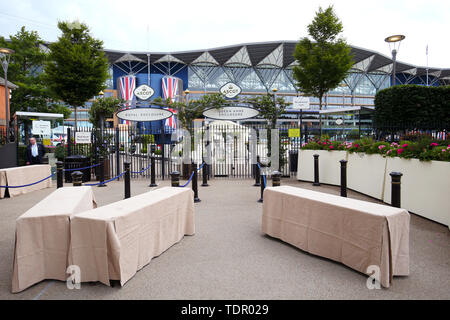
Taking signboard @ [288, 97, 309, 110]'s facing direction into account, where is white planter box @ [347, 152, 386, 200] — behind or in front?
in front

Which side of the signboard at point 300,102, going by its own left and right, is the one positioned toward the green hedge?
left

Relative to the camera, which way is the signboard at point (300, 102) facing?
toward the camera

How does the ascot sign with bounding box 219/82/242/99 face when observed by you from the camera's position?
facing the viewer

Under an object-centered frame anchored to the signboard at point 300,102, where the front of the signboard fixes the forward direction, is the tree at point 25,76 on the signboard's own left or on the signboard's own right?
on the signboard's own right

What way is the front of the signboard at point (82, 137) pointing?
toward the camera

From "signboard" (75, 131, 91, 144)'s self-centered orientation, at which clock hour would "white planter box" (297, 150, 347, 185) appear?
The white planter box is roughly at 10 o'clock from the signboard.

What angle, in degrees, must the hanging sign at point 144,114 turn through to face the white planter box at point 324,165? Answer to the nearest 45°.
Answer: approximately 45° to its left

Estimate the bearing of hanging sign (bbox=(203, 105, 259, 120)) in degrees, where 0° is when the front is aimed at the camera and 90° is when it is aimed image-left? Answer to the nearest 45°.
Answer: approximately 0°

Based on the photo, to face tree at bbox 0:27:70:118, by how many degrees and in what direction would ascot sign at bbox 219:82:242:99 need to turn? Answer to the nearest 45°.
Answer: approximately 135° to its right

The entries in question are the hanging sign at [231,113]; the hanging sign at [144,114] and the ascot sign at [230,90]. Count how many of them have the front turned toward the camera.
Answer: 3

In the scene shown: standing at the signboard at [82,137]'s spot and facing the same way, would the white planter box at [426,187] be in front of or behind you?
in front

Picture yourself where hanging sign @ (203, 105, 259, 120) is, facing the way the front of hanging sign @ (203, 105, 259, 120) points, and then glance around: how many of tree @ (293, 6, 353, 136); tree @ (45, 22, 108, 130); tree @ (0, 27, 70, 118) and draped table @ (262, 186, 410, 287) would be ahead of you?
1
